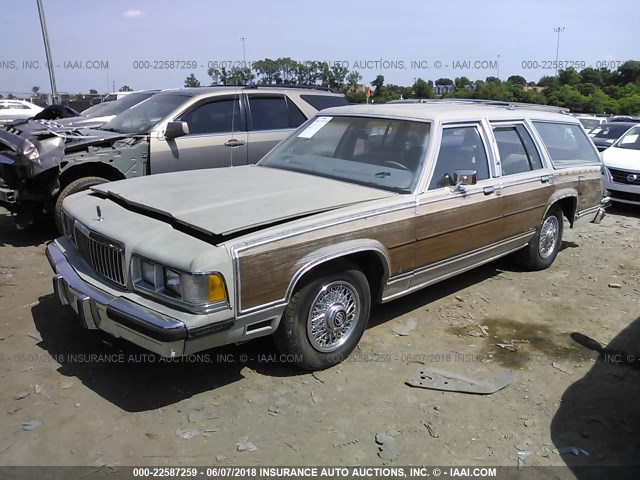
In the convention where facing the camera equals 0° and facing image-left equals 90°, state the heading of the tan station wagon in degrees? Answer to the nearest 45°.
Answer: approximately 45°

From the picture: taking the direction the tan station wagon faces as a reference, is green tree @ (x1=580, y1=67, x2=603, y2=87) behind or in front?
behind

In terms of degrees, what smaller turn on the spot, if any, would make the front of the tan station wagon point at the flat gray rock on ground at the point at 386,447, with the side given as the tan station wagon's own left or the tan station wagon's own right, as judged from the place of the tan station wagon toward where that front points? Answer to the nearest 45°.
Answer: approximately 45° to the tan station wagon's own left

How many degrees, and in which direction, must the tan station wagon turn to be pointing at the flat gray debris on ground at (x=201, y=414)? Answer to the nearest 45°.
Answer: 0° — it already faces it

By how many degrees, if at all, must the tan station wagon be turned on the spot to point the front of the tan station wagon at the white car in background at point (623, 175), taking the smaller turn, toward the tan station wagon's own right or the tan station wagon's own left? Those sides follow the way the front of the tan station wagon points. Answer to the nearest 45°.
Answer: approximately 180°

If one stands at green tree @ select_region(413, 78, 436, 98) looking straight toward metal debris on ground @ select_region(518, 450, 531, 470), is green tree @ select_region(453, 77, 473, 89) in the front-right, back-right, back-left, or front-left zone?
back-left

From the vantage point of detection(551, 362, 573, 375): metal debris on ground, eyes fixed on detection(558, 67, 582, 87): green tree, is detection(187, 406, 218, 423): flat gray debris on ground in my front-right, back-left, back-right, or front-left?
back-left

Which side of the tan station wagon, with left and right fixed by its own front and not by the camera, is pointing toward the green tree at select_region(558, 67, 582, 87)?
back

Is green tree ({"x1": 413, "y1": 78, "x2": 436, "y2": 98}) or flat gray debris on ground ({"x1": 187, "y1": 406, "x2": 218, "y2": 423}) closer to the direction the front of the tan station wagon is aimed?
the flat gray debris on ground

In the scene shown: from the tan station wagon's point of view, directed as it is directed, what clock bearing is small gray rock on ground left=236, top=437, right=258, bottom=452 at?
The small gray rock on ground is roughly at 11 o'clock from the tan station wagon.

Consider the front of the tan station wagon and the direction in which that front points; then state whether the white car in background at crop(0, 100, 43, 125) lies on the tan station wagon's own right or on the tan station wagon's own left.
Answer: on the tan station wagon's own right

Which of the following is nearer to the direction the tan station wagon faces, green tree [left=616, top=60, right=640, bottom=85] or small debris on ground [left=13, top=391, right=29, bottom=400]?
the small debris on ground
